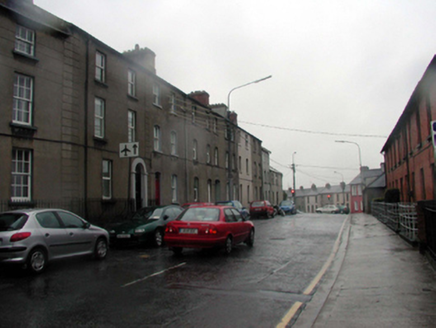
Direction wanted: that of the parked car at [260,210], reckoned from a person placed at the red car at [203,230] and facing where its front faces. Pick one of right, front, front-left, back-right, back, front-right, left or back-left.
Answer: front-left

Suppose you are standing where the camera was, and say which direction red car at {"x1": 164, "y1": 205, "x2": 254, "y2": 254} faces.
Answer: facing away from the viewer and to the right of the viewer

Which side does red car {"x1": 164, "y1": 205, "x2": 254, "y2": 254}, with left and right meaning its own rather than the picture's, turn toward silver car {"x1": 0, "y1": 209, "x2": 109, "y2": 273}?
back

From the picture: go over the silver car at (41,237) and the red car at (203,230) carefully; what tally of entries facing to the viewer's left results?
0

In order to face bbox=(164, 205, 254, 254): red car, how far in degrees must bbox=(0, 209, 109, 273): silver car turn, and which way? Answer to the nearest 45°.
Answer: approximately 45° to its right

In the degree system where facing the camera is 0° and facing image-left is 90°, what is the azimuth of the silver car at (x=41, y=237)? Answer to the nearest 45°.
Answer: approximately 225°

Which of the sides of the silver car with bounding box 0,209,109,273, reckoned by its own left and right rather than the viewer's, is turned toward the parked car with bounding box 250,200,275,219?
front

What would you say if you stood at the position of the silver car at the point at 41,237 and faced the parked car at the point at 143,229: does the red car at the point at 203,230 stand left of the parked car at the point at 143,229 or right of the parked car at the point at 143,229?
right

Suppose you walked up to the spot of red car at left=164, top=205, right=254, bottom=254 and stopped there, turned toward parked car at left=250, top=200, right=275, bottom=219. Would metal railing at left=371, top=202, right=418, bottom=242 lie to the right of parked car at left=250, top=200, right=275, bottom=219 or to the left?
right

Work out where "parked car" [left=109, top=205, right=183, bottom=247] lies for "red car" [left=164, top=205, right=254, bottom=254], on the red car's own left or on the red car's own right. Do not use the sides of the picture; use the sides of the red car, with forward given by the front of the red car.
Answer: on the red car's own left
